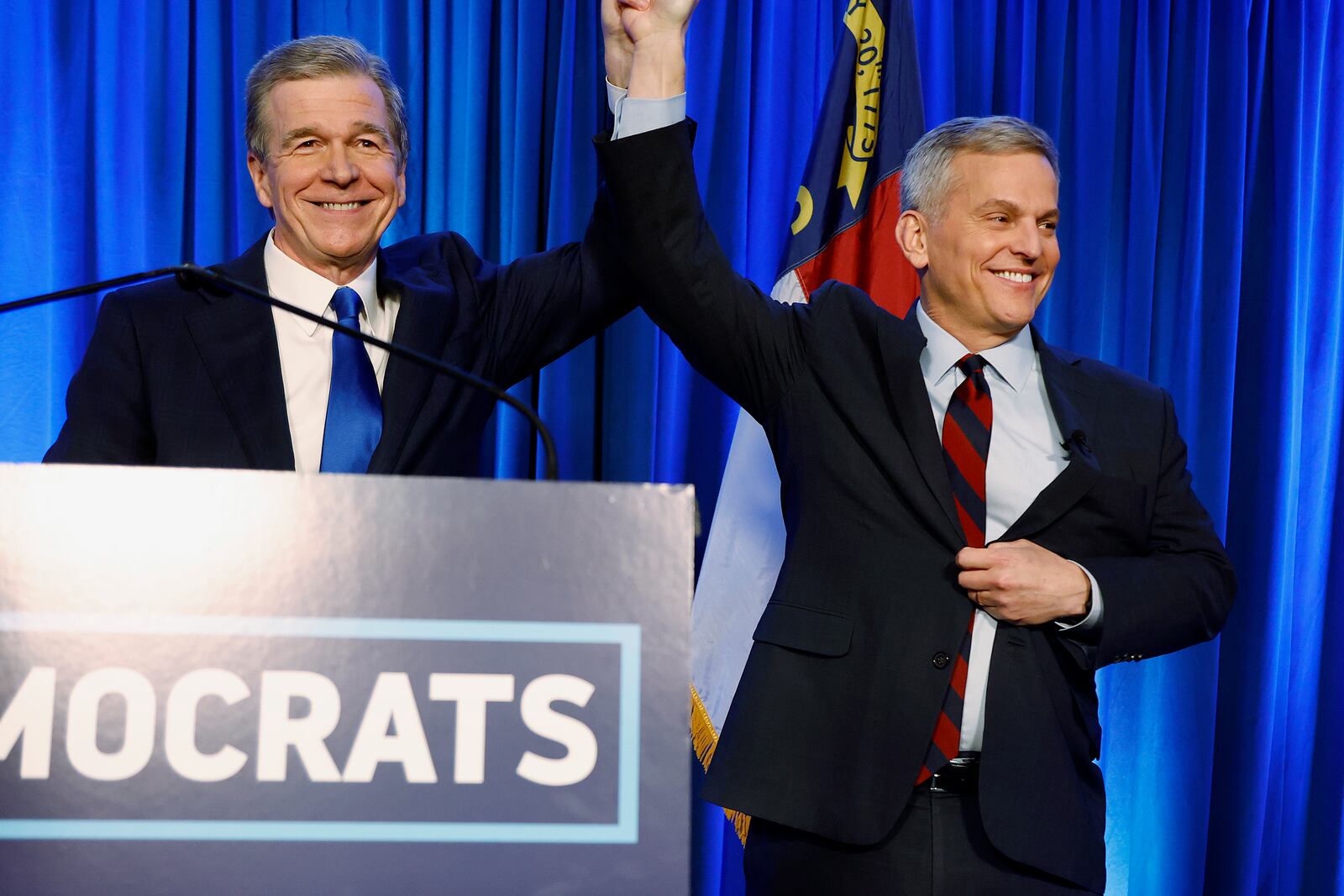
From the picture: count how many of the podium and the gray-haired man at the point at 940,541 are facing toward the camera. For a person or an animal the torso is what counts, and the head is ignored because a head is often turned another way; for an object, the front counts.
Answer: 2

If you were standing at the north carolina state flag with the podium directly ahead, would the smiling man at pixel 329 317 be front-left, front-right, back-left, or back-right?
front-right

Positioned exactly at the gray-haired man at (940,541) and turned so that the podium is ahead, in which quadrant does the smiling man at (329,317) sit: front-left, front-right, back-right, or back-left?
front-right

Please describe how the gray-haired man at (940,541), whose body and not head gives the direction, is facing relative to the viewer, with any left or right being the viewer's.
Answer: facing the viewer

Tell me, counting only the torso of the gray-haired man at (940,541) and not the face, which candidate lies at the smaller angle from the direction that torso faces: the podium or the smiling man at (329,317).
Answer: the podium

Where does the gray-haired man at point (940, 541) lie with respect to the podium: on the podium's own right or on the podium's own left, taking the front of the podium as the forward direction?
on the podium's own left

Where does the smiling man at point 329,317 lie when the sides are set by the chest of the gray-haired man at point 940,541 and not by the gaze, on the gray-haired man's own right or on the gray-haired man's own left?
on the gray-haired man's own right

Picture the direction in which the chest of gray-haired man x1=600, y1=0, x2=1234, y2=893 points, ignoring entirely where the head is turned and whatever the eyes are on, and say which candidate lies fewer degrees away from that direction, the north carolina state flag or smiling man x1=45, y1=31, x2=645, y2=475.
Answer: the smiling man

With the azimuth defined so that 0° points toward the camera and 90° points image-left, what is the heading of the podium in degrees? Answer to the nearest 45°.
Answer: approximately 0°

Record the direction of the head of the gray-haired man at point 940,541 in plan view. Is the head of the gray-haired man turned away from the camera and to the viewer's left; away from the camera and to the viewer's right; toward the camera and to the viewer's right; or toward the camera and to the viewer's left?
toward the camera and to the viewer's right

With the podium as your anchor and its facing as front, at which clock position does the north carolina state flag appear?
The north carolina state flag is roughly at 7 o'clock from the podium.
